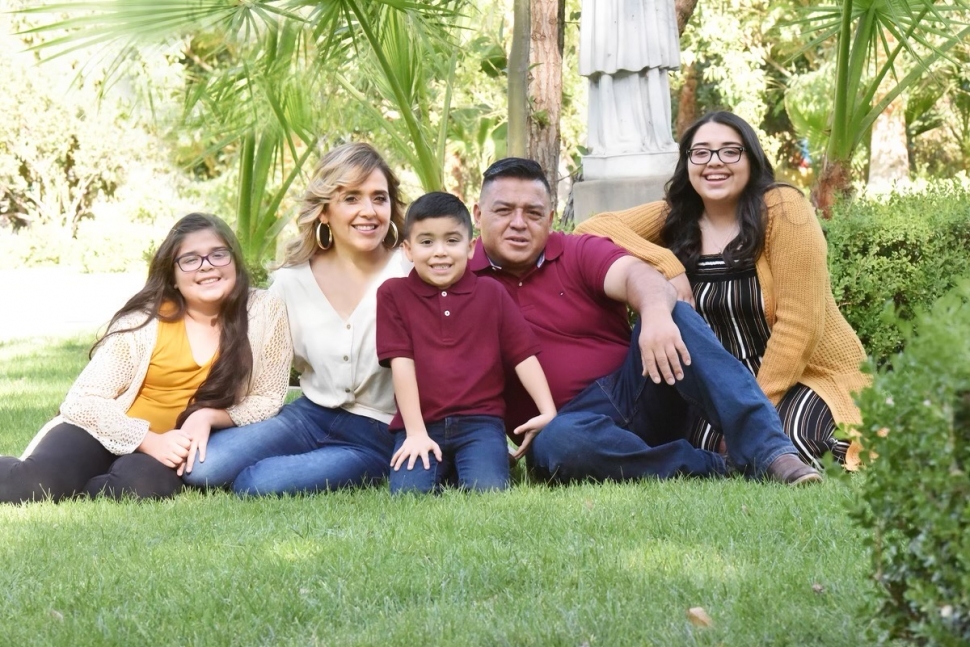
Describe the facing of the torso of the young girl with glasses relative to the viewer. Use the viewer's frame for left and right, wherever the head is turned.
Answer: facing the viewer

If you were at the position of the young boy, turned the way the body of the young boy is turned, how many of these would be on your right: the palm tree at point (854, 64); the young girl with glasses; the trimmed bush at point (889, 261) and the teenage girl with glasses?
1

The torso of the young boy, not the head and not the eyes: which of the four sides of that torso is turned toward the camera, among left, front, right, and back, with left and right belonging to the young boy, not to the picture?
front

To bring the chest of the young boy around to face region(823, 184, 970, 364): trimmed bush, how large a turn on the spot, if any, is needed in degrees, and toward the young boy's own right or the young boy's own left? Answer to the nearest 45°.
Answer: approximately 135° to the young boy's own left

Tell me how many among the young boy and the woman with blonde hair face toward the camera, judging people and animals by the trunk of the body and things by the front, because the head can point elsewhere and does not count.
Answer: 2

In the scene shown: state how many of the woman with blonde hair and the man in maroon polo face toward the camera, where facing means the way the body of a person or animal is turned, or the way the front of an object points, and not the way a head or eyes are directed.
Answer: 2

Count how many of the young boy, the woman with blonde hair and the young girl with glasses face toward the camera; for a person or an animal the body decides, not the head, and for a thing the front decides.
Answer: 3

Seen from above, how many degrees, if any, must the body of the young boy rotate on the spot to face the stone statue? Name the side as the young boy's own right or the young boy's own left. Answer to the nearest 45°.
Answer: approximately 180°

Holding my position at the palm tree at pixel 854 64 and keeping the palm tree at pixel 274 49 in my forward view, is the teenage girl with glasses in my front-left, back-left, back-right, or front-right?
front-left

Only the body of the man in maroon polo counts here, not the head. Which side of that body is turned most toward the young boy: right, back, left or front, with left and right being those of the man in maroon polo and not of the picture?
right

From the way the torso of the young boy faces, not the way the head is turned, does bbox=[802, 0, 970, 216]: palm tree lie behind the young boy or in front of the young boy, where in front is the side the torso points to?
behind
